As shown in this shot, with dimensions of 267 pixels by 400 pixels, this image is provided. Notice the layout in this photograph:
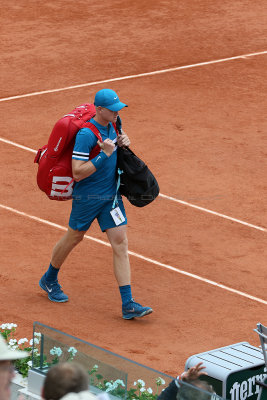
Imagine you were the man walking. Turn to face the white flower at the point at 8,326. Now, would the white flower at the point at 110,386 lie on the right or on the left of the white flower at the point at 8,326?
left

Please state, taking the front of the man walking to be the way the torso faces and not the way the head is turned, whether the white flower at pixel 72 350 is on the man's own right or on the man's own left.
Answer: on the man's own right

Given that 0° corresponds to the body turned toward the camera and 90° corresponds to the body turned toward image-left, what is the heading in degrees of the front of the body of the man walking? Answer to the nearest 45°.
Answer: approximately 315°

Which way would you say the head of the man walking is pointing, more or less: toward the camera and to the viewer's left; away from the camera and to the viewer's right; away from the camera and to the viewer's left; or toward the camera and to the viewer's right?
toward the camera and to the viewer's right

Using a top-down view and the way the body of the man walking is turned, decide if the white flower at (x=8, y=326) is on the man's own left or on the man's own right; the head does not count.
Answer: on the man's own right
